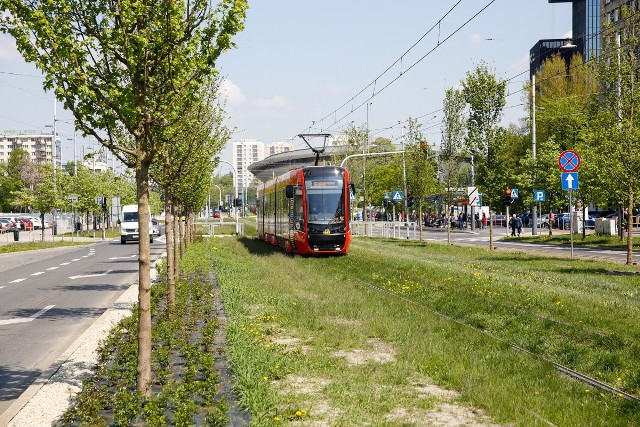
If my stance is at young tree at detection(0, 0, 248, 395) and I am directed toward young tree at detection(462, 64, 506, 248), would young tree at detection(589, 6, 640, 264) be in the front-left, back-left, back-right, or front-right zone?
front-right

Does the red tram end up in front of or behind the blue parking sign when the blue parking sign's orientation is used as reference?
in front

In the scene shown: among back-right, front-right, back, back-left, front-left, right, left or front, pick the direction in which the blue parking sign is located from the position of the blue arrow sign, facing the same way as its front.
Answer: back

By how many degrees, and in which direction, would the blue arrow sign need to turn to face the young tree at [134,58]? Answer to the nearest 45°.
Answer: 0° — it already faces it

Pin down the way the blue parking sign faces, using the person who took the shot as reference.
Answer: facing the viewer

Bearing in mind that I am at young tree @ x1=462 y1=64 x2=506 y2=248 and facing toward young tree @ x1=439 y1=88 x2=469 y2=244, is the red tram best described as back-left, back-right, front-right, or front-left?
back-left

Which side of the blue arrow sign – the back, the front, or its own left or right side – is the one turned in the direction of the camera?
front
